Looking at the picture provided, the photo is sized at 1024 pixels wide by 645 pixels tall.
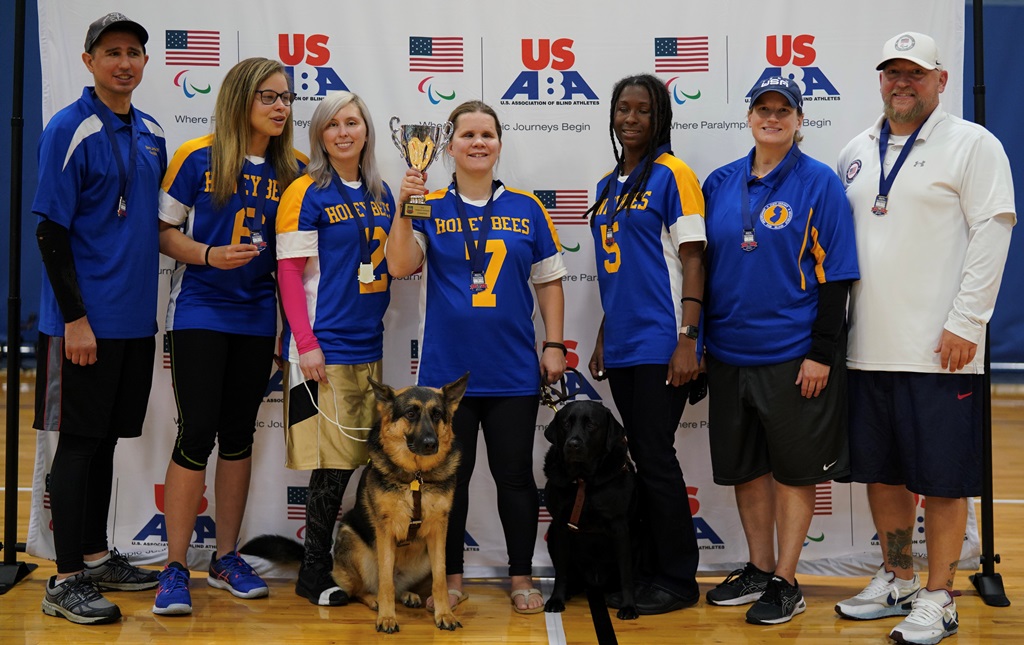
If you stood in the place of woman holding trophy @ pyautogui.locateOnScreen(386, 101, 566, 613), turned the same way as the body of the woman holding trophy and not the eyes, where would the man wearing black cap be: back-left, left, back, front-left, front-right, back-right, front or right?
right

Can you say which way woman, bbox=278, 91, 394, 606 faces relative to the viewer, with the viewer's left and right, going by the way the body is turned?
facing the viewer and to the right of the viewer

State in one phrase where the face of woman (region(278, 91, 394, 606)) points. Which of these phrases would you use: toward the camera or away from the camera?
toward the camera

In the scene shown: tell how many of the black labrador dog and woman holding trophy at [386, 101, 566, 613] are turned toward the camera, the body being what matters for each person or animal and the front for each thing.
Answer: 2

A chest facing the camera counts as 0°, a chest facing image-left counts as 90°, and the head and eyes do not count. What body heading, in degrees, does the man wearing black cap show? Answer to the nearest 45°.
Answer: approximately 315°

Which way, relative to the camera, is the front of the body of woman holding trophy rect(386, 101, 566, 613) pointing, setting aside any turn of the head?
toward the camera

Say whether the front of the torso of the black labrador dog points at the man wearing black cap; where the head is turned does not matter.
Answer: no

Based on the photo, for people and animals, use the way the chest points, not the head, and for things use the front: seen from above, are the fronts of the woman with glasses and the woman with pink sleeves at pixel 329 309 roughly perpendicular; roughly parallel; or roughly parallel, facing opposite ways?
roughly parallel

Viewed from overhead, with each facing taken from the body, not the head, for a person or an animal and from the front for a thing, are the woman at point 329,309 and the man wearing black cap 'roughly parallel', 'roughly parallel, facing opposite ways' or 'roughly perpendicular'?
roughly parallel

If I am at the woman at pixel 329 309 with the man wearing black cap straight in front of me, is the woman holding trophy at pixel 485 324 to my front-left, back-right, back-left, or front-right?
back-left

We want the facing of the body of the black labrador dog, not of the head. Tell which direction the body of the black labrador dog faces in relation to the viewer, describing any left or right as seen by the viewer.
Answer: facing the viewer

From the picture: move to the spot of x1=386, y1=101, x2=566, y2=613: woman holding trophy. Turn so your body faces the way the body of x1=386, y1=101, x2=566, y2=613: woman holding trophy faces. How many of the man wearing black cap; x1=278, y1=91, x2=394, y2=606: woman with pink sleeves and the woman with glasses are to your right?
3

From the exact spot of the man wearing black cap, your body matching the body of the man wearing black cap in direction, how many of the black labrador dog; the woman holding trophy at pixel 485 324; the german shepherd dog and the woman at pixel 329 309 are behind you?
0

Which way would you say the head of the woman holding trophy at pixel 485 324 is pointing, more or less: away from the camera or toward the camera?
toward the camera

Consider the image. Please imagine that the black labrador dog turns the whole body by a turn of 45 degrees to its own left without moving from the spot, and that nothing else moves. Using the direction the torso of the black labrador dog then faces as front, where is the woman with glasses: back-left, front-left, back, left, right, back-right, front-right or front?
back-right
